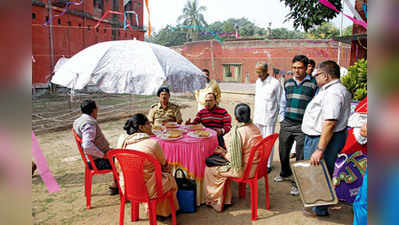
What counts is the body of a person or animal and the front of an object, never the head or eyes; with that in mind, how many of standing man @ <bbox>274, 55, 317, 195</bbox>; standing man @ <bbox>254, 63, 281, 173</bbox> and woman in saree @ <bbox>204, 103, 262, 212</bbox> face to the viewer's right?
0

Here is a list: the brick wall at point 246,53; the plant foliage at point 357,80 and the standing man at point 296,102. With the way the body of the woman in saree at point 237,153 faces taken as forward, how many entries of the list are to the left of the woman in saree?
0

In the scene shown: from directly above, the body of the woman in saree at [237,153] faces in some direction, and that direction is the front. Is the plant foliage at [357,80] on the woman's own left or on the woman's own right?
on the woman's own right

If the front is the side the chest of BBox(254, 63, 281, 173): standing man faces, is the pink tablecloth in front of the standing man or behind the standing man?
in front

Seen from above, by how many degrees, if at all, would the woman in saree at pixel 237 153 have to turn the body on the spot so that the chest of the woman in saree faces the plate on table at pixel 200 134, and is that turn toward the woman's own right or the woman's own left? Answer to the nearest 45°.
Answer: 0° — they already face it

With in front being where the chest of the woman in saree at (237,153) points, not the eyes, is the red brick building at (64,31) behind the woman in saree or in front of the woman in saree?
in front

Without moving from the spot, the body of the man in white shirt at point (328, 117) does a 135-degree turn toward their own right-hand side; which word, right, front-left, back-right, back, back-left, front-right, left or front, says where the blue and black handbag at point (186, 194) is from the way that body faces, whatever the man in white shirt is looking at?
back-left

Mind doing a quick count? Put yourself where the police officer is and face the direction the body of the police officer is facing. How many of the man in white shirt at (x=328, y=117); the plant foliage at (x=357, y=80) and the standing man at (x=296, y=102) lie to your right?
0

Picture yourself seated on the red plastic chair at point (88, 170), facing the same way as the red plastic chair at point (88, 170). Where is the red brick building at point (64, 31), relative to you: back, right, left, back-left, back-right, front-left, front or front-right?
left

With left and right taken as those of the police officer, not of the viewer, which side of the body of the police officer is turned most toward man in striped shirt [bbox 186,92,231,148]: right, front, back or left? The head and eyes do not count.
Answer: left

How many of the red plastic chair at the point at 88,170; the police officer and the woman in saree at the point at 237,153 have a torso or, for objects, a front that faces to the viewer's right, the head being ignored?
1

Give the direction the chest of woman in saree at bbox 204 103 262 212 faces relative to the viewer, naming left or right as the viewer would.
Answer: facing away from the viewer and to the left of the viewer

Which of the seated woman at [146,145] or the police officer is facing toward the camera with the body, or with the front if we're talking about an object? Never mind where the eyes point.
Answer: the police officer

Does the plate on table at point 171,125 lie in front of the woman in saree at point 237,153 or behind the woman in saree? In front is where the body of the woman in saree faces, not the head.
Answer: in front

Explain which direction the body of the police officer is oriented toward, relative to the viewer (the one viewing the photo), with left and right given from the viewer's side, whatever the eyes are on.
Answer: facing the viewer

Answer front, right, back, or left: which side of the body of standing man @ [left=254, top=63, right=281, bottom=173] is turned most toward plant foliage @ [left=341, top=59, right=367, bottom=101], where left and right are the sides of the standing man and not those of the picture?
back
